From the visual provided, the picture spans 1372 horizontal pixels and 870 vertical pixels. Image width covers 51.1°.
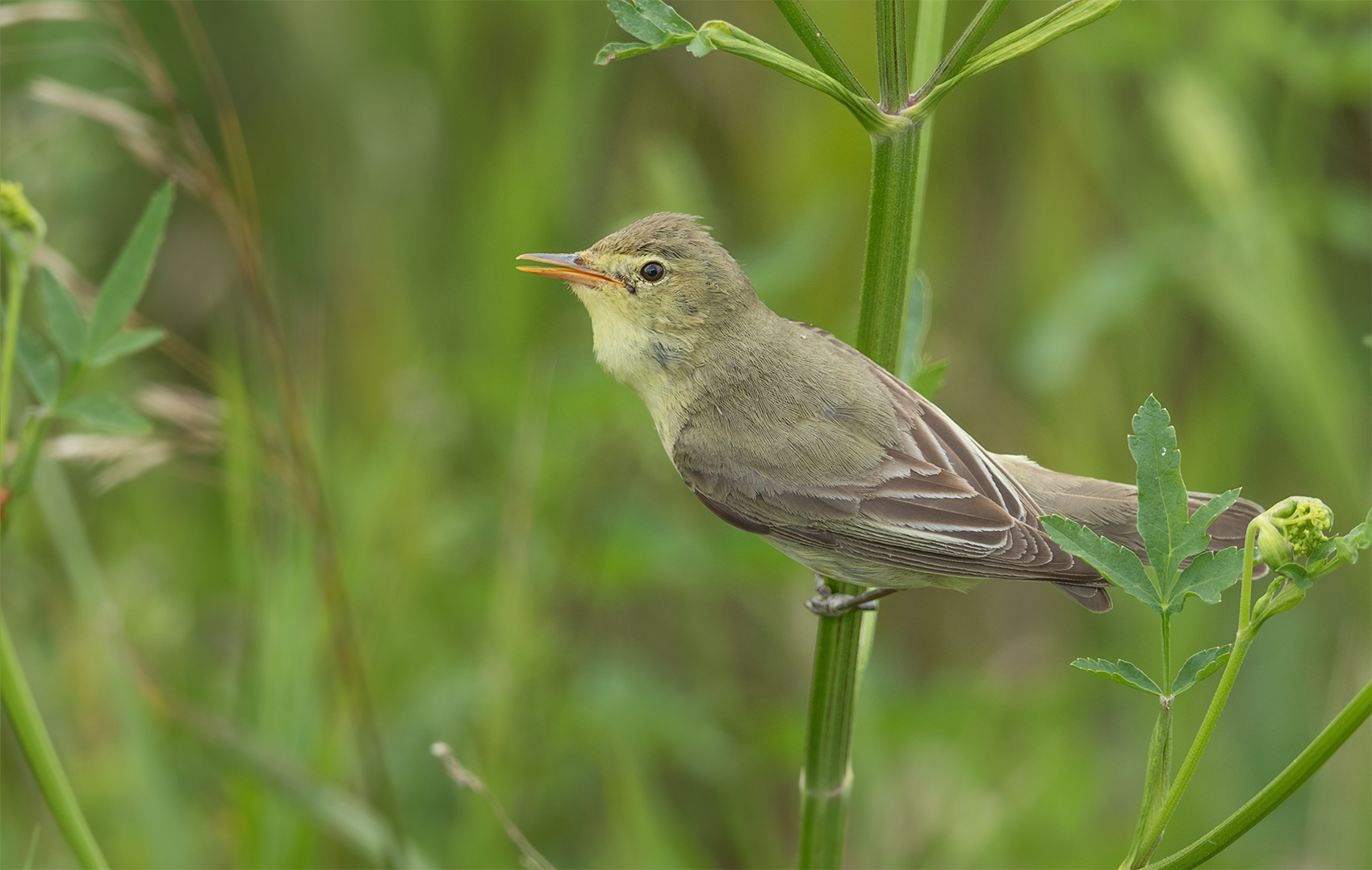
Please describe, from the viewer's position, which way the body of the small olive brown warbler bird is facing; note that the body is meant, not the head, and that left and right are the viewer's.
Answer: facing to the left of the viewer
